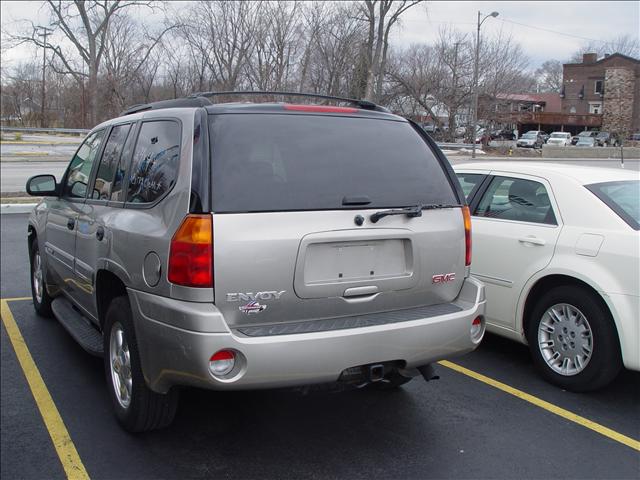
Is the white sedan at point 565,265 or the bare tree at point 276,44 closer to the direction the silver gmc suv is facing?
the bare tree

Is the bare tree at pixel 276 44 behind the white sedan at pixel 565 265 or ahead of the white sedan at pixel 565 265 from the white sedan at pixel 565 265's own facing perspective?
ahead

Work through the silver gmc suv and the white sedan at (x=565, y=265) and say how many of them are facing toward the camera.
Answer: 0

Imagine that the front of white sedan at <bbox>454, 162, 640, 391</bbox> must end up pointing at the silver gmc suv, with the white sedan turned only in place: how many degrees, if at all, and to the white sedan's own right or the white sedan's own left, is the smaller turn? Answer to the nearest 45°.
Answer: approximately 90° to the white sedan's own left

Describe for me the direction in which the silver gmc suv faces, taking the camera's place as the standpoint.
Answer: facing away from the viewer and to the left of the viewer

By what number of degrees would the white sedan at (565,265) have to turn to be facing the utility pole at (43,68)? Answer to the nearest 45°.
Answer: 0° — it already faces it

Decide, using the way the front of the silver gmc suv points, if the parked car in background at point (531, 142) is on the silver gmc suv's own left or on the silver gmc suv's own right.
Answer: on the silver gmc suv's own right

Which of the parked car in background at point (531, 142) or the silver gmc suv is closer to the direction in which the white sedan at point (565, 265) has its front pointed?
the parked car in background

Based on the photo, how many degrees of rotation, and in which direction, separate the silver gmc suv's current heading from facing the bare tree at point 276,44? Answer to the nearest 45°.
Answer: approximately 45° to its right

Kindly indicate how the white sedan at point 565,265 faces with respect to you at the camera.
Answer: facing away from the viewer and to the left of the viewer
